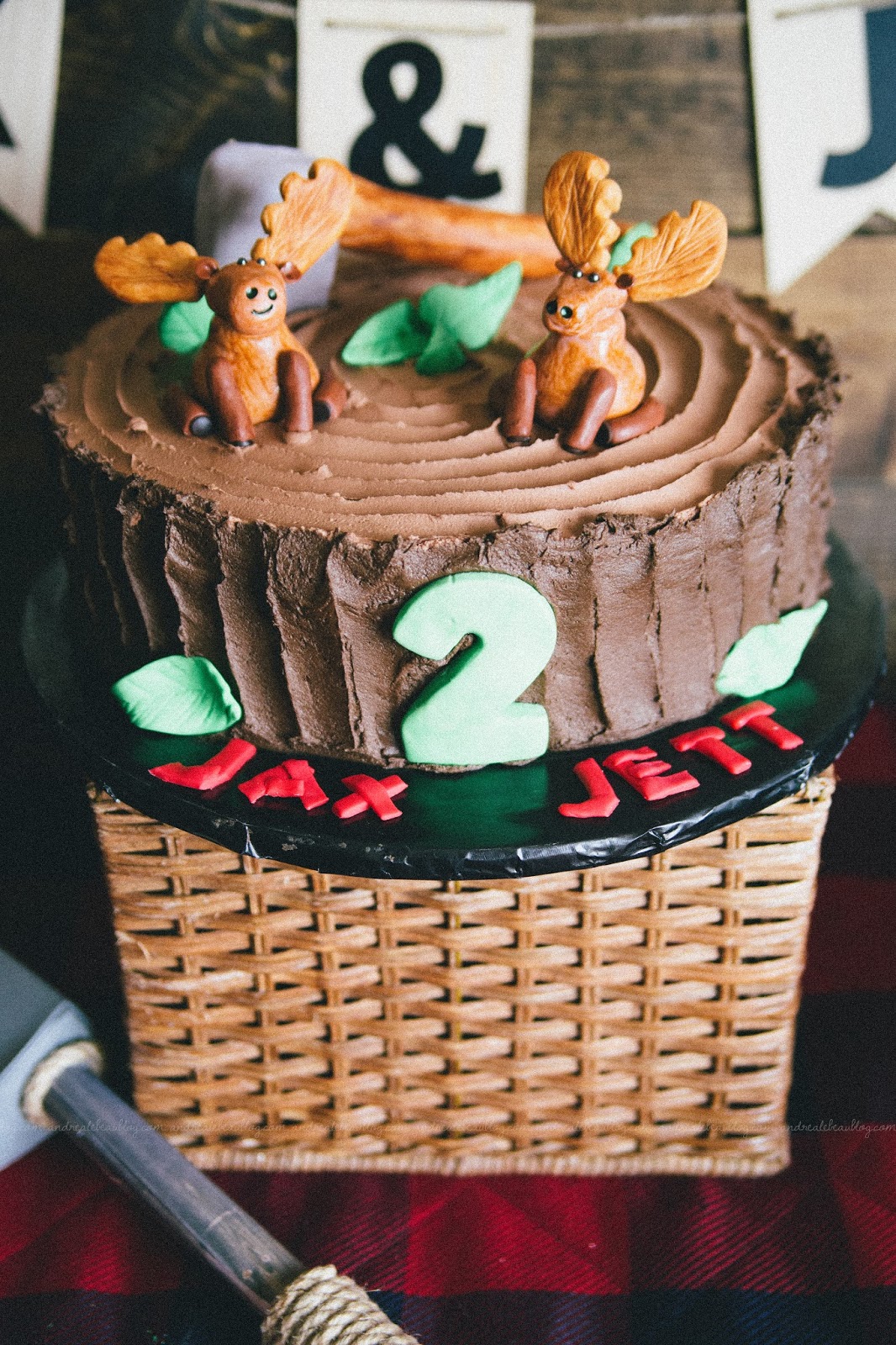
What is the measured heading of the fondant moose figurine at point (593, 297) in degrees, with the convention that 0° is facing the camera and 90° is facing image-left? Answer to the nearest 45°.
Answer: approximately 45°
